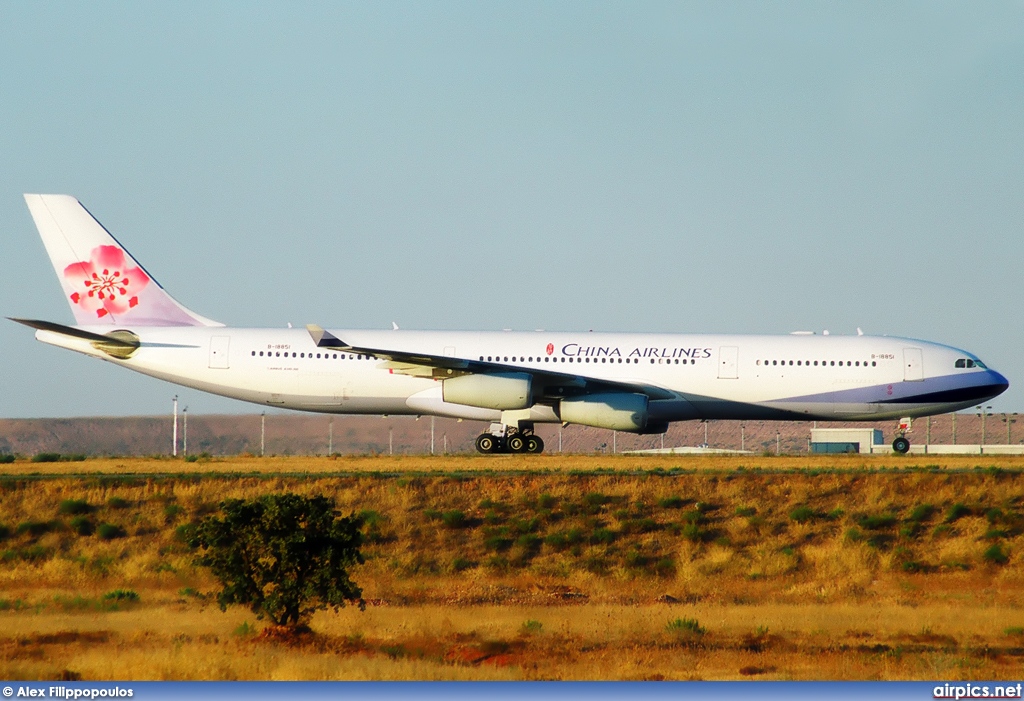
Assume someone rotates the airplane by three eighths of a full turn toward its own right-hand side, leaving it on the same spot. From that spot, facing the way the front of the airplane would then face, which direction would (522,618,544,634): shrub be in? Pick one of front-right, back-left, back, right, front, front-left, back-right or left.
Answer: front-left

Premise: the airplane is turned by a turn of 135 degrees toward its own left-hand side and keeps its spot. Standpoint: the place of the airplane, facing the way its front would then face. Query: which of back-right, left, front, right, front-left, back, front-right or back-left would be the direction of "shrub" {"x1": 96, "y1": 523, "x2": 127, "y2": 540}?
left

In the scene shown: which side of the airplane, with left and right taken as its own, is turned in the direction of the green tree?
right

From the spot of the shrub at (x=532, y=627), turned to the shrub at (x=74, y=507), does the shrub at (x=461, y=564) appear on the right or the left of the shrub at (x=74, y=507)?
right

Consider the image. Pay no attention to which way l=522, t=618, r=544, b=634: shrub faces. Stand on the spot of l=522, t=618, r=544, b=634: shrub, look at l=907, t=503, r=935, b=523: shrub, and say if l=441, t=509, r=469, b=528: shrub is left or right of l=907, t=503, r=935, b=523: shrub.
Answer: left

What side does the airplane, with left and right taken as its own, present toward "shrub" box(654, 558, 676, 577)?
right

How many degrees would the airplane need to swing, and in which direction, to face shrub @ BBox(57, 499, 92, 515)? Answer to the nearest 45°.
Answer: approximately 135° to its right

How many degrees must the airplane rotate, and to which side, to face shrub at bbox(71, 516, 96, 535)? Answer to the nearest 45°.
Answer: approximately 135° to its right

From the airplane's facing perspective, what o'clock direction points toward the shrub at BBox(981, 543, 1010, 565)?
The shrub is roughly at 2 o'clock from the airplane.

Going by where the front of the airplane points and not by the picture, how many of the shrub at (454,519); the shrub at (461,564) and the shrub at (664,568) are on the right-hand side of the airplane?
3

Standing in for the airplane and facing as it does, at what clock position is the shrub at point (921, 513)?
The shrub is roughly at 2 o'clock from the airplane.

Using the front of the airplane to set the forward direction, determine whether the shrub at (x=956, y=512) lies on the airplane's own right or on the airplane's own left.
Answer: on the airplane's own right

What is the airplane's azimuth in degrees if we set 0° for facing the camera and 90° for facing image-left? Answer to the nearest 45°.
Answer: approximately 270°
